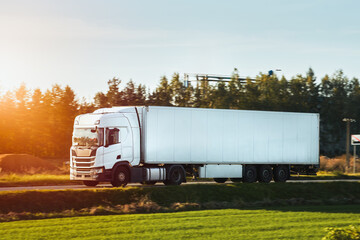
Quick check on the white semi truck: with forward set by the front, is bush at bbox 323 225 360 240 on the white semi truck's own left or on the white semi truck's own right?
on the white semi truck's own left

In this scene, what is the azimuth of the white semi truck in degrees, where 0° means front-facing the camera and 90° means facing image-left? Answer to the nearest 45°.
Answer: approximately 45°
